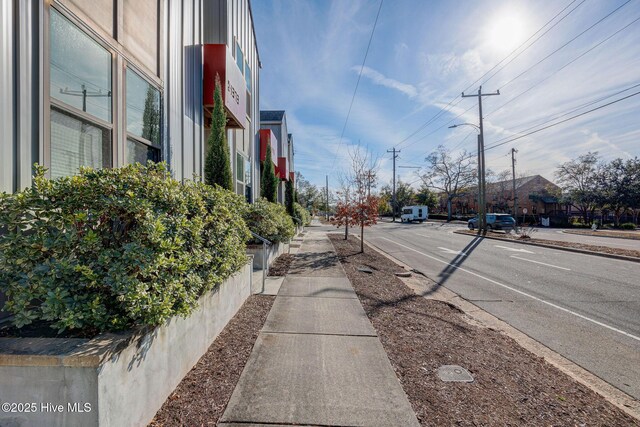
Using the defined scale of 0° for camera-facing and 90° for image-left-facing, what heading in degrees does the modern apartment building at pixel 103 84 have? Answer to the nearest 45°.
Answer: approximately 315°

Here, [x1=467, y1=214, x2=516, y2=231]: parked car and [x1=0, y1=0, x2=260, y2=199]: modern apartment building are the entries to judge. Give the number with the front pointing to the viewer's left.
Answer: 1

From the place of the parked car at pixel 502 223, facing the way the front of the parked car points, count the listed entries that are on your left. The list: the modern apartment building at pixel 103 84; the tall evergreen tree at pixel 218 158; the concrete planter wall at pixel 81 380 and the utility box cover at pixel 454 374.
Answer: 4

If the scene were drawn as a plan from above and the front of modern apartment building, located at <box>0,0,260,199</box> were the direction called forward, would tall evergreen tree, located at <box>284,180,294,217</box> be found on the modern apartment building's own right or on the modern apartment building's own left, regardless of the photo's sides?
on the modern apartment building's own left

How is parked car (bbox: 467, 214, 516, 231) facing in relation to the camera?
to the viewer's left

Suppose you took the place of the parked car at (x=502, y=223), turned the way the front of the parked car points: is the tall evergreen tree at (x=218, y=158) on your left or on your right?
on your left

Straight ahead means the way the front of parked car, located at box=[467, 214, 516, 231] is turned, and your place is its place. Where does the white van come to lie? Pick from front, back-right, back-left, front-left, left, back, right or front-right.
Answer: front-right

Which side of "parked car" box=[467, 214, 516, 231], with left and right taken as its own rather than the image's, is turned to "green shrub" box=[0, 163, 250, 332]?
left

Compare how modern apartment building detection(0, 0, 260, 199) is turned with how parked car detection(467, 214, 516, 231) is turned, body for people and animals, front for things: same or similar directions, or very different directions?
very different directions

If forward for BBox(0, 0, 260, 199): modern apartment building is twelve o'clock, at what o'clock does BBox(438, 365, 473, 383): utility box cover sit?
The utility box cover is roughly at 12 o'clock from the modern apartment building.

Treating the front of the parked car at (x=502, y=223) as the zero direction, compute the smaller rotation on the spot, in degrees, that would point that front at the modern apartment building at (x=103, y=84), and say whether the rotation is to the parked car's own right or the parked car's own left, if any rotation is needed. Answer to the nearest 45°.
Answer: approximately 90° to the parked car's own left

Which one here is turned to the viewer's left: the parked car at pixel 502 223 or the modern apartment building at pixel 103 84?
the parked car

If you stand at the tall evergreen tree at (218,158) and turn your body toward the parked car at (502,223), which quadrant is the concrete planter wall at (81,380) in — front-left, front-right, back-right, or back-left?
back-right

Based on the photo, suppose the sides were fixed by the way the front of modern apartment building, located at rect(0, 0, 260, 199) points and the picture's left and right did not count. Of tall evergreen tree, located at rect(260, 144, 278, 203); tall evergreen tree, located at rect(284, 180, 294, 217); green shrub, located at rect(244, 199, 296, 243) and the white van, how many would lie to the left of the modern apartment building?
4

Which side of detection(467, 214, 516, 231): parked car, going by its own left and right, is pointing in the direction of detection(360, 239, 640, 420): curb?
left

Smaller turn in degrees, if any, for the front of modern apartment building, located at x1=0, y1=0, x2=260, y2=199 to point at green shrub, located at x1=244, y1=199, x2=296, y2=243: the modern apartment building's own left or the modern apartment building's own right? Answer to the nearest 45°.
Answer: approximately 90° to the modern apartment building's own left
